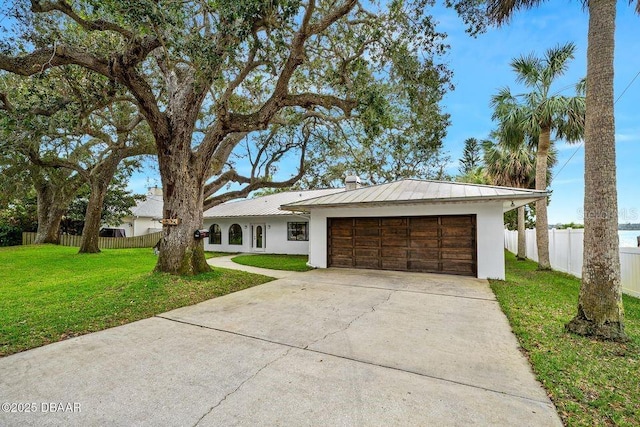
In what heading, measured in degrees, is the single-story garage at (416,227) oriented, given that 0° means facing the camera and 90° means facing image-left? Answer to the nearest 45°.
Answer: approximately 0°

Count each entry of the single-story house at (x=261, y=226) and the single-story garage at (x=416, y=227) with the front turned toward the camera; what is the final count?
2

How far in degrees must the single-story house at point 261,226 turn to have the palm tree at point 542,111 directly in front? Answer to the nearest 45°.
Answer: approximately 45° to its left

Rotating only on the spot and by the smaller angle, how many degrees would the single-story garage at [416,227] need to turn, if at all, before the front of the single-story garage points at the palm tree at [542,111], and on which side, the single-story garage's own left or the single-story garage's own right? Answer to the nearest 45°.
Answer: approximately 135° to the single-story garage's own left

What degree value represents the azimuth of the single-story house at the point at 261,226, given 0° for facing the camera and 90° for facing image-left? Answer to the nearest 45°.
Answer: approximately 0°

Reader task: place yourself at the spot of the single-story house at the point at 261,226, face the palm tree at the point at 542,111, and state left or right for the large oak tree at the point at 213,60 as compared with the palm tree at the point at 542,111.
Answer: right

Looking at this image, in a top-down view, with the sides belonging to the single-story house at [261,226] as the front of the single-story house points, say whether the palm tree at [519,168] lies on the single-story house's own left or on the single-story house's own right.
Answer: on the single-story house's own left

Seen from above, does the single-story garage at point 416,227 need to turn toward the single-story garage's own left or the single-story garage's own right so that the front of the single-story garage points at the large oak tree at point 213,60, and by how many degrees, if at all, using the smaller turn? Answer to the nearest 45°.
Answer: approximately 45° to the single-story garage's own right
